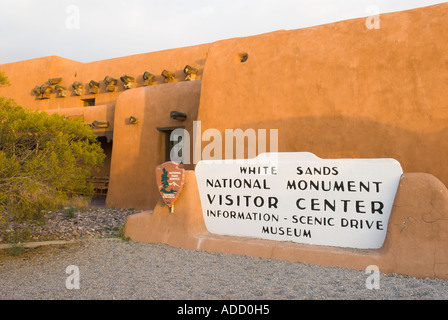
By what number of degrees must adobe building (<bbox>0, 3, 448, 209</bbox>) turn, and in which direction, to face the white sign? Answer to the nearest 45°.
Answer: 0° — it already faces it

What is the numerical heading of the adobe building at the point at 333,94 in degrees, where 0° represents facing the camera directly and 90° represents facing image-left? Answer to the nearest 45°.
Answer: approximately 45°

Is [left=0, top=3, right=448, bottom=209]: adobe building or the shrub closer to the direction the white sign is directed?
the shrub

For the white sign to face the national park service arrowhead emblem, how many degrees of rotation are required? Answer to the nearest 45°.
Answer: approximately 45° to its right

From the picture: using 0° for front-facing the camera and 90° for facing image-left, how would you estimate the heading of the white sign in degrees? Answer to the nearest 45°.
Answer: approximately 45°

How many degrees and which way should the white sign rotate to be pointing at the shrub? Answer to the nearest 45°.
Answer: approximately 45° to its right
